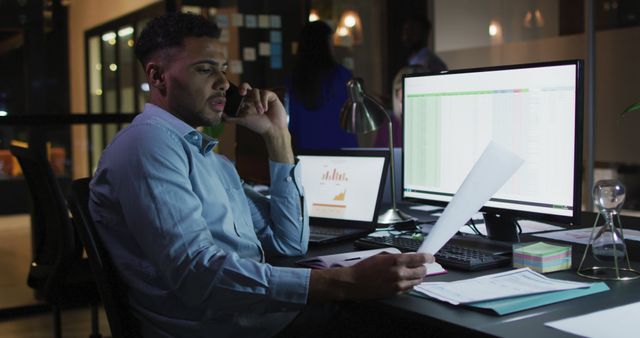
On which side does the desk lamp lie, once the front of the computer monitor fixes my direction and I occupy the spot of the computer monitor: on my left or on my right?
on my right

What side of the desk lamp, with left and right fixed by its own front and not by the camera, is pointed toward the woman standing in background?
right

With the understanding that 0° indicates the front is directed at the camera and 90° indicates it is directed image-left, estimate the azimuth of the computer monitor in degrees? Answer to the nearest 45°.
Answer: approximately 45°

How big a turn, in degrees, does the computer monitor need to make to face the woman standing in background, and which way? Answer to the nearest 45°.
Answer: approximately 90° to its right

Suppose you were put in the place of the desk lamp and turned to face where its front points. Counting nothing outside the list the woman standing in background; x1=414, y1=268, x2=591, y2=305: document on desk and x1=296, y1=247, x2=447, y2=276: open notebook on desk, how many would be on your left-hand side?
2

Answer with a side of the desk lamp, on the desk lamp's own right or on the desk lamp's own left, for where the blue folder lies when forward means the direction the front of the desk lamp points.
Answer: on the desk lamp's own left

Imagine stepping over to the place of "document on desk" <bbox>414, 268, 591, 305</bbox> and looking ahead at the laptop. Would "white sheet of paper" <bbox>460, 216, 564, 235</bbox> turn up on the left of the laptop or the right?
right

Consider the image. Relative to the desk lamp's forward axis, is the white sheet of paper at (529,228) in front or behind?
behind

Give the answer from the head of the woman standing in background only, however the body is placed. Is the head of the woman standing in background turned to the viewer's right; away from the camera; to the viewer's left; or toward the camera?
away from the camera

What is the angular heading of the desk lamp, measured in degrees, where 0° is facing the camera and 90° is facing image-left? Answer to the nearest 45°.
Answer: approximately 90°

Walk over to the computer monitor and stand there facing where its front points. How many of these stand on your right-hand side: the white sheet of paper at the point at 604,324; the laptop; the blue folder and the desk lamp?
2
